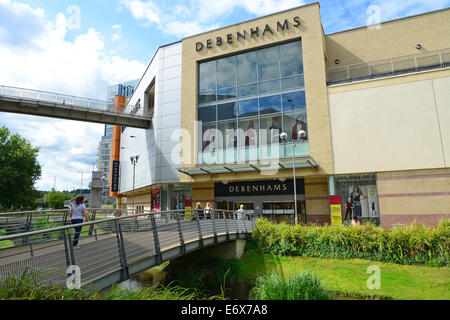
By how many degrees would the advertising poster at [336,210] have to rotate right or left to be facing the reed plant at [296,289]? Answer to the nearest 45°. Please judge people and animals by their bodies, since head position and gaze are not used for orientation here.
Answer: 0° — it already faces it

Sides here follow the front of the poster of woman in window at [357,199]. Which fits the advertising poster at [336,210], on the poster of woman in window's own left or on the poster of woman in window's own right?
on the poster of woman in window's own right

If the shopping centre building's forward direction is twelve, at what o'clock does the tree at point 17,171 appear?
The tree is roughly at 2 o'clock from the shopping centre building.

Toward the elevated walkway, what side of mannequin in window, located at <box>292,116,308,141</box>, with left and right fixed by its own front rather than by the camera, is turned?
right

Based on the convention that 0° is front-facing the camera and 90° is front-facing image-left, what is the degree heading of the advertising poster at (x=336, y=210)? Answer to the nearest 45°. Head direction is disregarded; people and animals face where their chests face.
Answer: approximately 0°

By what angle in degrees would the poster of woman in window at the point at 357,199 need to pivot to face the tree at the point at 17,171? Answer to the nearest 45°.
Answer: approximately 90° to its right

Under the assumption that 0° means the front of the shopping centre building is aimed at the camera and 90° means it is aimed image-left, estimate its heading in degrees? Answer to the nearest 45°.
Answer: approximately 45°

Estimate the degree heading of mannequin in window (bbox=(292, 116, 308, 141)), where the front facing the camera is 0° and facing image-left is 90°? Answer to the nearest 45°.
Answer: approximately 0°

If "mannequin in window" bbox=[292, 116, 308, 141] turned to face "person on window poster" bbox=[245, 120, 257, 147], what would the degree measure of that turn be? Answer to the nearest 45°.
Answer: approximately 90° to its right

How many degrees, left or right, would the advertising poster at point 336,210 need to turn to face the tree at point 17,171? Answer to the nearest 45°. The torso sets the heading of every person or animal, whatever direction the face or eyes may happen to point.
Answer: approximately 90° to its right

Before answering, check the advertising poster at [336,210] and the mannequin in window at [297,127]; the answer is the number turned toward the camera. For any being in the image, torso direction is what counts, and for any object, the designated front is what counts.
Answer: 2
